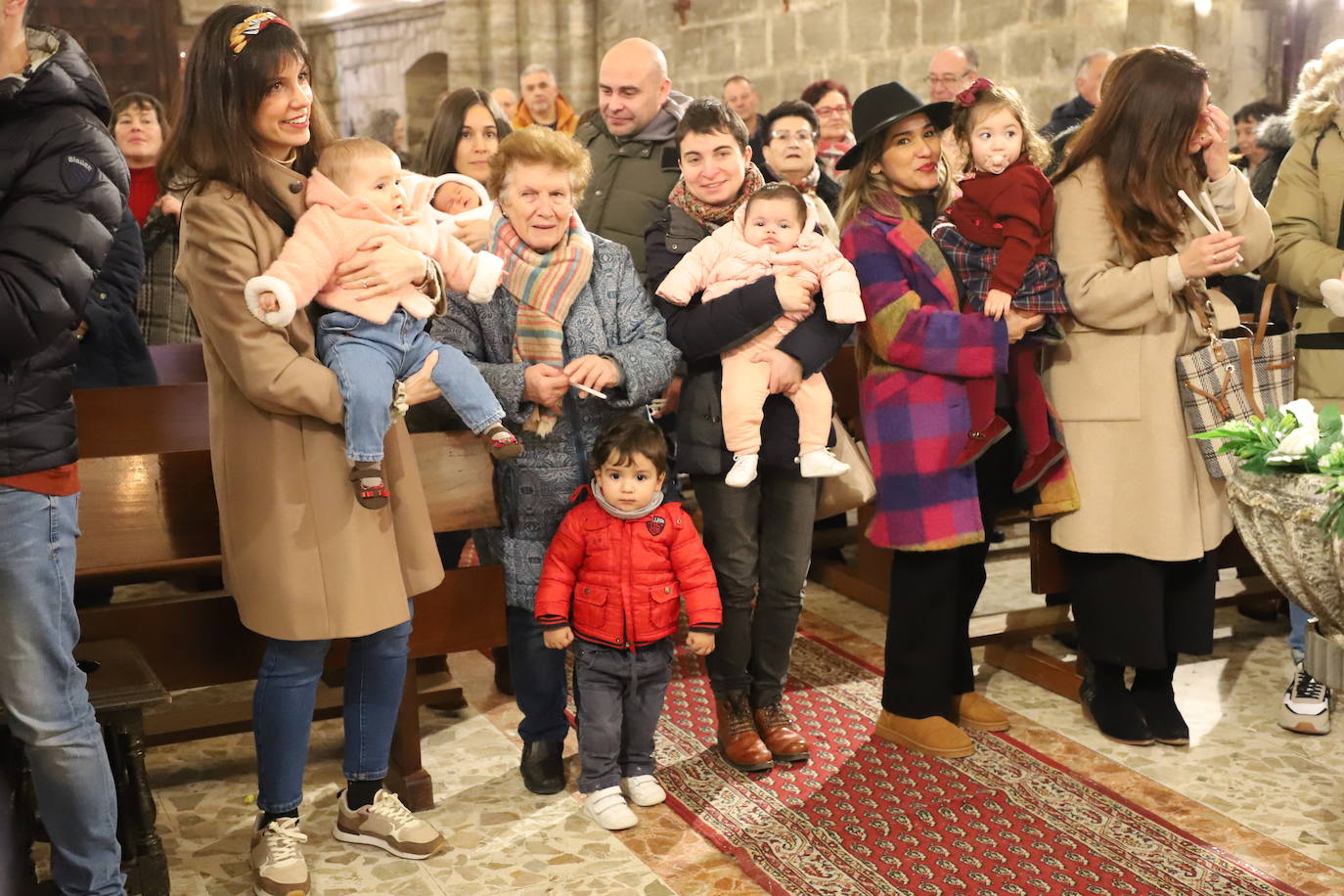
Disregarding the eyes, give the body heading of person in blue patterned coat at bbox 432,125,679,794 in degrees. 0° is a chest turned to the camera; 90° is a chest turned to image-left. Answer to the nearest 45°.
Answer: approximately 0°

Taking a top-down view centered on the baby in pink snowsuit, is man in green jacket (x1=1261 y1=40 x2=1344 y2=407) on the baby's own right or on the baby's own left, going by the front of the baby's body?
on the baby's own left

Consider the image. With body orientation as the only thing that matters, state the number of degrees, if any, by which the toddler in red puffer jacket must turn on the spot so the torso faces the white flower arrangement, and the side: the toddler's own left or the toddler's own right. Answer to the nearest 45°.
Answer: approximately 45° to the toddler's own left

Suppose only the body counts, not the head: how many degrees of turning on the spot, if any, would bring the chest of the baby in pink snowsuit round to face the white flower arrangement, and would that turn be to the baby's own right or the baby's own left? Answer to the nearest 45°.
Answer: approximately 45° to the baby's own left
